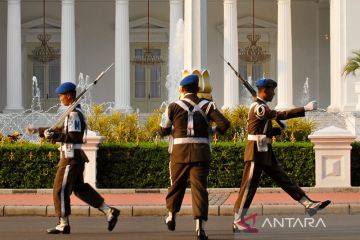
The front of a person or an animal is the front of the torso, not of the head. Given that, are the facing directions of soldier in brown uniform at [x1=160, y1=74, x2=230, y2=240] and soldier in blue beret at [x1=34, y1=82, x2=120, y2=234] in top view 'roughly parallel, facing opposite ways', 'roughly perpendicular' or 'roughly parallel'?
roughly perpendicular

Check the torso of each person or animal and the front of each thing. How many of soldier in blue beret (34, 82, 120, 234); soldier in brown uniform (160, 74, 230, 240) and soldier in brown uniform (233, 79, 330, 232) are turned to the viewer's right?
1

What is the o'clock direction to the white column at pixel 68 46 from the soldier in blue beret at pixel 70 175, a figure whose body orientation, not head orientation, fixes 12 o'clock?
The white column is roughly at 3 o'clock from the soldier in blue beret.

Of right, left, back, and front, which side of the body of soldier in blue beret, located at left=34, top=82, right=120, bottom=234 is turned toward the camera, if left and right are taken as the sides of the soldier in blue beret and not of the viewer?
left

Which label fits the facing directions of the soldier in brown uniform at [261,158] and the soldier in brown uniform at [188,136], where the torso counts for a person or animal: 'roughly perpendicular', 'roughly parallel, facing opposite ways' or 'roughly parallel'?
roughly perpendicular

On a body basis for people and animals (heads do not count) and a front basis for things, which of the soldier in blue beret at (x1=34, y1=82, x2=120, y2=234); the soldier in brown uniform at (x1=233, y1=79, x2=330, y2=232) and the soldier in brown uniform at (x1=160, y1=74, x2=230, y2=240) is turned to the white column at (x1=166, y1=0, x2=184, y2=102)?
the soldier in brown uniform at (x1=160, y1=74, x2=230, y2=240)

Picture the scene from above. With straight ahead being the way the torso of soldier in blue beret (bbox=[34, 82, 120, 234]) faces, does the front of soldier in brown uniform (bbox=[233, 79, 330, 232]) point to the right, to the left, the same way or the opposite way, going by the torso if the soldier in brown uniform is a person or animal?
the opposite way

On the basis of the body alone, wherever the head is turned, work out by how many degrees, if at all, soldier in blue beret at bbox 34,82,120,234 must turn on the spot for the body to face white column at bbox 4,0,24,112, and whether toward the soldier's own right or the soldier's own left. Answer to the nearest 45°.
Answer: approximately 90° to the soldier's own right
